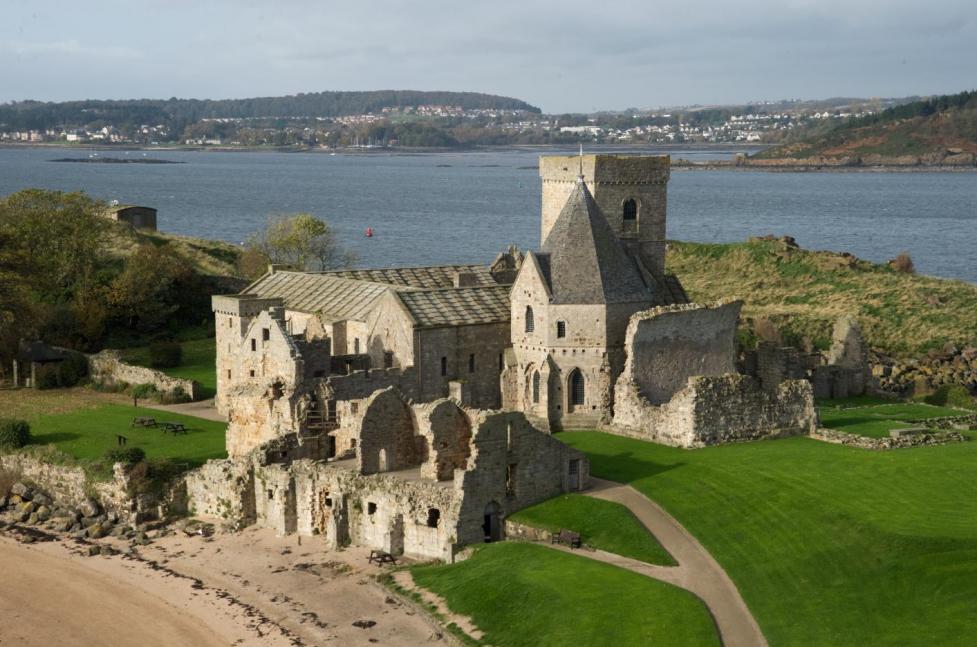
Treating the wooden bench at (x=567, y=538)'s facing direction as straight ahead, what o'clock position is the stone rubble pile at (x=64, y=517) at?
The stone rubble pile is roughly at 2 o'clock from the wooden bench.

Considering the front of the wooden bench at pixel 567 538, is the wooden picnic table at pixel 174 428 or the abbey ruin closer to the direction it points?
the wooden picnic table

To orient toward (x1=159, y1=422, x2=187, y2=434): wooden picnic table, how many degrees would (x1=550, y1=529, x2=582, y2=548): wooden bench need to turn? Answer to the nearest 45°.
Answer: approximately 90° to its right

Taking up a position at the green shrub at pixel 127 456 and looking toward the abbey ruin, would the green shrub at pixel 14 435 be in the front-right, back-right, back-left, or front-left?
back-left

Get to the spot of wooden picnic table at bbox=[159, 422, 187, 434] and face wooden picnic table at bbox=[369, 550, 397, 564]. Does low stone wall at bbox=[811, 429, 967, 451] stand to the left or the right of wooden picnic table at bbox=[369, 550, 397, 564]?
left

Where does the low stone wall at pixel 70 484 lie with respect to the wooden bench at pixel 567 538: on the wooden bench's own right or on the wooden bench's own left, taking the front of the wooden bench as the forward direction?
on the wooden bench's own right

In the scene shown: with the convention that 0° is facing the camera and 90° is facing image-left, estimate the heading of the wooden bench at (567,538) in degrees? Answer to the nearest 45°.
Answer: approximately 45°

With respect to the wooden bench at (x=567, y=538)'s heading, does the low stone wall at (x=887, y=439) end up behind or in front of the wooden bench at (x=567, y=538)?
behind
